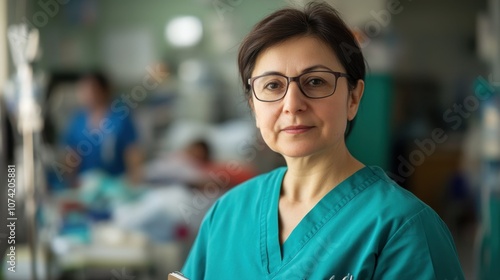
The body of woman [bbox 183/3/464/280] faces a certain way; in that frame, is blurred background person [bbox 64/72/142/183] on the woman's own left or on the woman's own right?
on the woman's own right

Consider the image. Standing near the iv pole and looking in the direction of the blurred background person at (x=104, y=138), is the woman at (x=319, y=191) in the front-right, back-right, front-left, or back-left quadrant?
back-right

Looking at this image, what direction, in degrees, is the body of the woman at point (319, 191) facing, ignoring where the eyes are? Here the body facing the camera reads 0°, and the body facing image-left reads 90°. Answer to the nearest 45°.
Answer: approximately 45°

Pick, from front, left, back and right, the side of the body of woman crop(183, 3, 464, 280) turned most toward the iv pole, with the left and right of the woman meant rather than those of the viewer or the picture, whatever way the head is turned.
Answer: right
